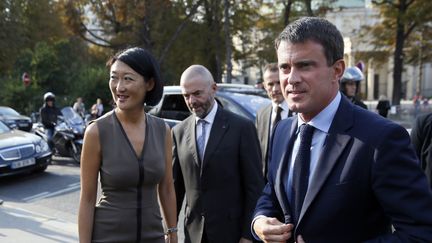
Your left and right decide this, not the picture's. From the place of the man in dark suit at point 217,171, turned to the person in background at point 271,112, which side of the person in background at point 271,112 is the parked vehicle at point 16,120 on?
left

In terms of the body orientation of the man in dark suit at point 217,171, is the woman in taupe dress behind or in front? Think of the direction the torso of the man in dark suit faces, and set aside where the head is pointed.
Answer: in front

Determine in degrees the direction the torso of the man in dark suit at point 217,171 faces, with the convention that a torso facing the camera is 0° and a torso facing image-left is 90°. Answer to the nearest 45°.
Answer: approximately 45°

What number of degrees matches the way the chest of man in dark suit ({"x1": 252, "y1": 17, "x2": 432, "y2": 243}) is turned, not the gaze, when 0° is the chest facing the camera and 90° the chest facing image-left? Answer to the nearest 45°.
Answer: approximately 45°

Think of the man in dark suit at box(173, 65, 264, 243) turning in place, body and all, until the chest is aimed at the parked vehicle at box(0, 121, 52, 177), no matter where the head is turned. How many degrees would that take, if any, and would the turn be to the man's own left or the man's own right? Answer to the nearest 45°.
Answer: approximately 90° to the man's own right
